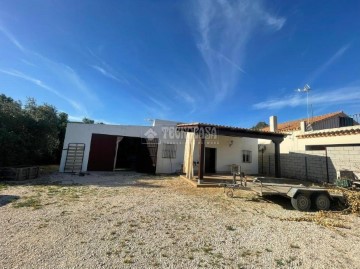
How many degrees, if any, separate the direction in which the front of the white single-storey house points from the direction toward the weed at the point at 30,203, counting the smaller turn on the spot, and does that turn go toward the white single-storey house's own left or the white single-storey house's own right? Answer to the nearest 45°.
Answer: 0° — it already faces it

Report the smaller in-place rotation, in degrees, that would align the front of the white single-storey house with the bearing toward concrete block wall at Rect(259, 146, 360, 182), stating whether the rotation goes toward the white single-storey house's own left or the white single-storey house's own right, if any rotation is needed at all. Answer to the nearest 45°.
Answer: approximately 90° to the white single-storey house's own left

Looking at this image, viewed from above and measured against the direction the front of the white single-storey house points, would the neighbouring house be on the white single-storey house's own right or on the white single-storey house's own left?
on the white single-storey house's own left

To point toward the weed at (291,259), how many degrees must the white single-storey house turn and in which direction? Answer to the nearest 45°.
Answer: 0° — it already faces it

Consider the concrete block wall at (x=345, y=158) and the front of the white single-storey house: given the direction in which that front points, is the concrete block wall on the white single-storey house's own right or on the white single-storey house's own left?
on the white single-storey house's own left

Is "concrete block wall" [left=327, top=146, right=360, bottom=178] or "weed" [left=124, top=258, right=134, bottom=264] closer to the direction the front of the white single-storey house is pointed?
the weed

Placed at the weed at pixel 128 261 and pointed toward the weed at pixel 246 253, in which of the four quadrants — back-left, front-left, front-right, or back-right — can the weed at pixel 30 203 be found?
back-left

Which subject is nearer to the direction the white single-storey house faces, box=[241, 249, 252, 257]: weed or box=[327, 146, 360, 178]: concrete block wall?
the weed

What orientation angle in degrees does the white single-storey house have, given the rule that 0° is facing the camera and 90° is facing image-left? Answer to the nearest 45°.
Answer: approximately 0°

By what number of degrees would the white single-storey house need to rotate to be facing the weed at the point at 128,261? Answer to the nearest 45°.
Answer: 0° — it already faces it

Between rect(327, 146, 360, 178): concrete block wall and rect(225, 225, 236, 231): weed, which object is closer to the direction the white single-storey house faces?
the weed

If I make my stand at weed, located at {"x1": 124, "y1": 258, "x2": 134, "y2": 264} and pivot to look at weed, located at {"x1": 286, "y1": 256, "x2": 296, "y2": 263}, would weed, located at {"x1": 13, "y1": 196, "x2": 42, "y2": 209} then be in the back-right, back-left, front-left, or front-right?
back-left
